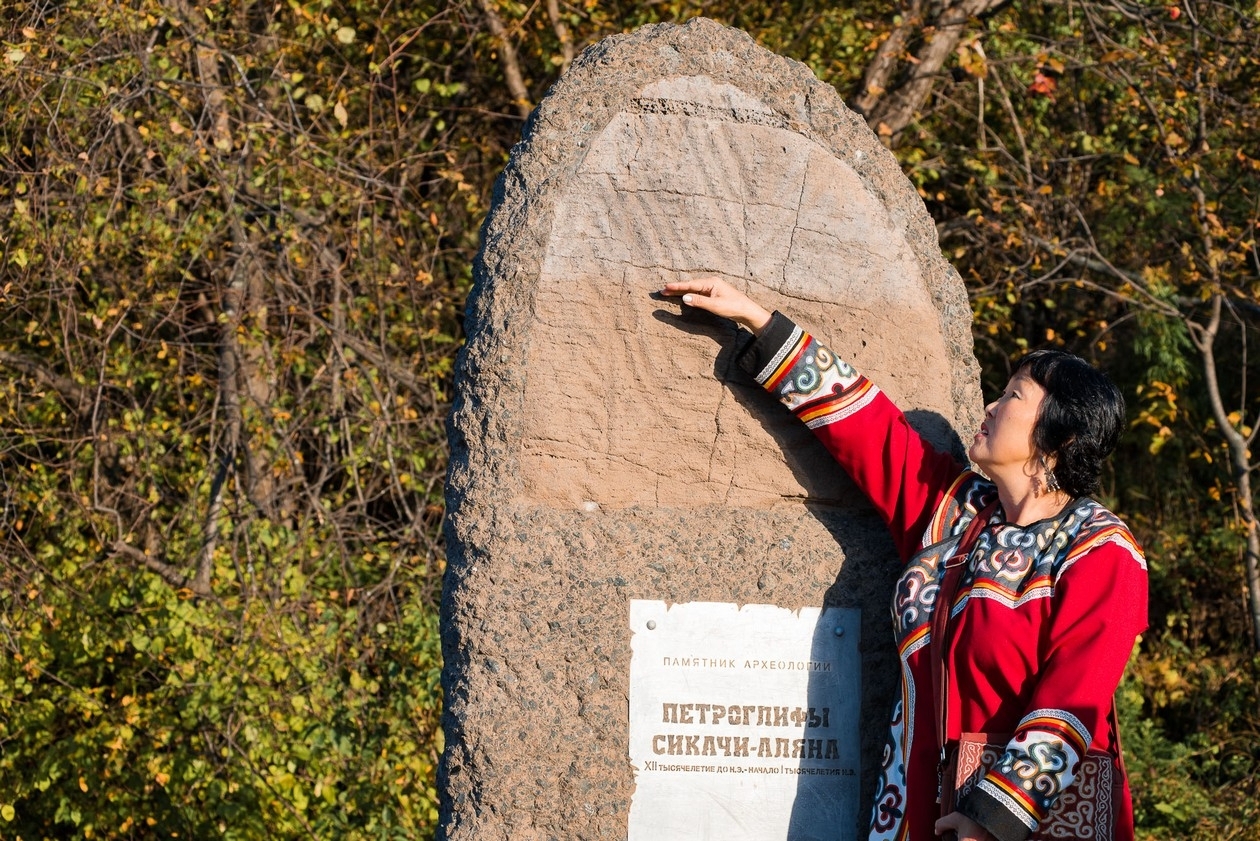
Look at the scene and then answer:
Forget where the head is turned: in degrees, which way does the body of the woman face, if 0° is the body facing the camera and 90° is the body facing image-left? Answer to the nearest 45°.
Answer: approximately 45°

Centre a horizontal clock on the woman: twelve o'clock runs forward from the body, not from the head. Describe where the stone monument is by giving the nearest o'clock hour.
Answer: The stone monument is roughly at 2 o'clock from the woman.

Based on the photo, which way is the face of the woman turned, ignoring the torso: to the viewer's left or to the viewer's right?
to the viewer's left
